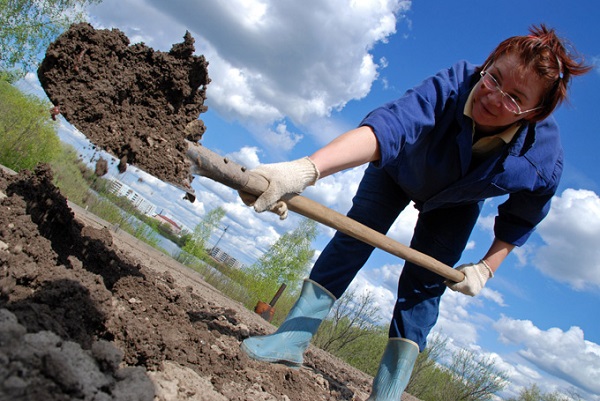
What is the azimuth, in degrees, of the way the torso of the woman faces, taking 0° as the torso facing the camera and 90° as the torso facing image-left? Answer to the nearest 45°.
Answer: approximately 45°

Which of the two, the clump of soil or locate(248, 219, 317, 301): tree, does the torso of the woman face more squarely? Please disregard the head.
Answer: the clump of soil

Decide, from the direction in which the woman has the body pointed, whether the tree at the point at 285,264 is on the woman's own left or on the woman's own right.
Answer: on the woman's own right

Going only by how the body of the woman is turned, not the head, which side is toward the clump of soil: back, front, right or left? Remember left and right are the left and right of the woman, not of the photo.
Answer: front
